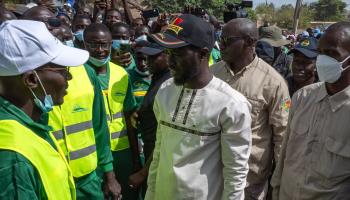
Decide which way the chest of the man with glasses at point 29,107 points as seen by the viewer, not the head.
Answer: to the viewer's right

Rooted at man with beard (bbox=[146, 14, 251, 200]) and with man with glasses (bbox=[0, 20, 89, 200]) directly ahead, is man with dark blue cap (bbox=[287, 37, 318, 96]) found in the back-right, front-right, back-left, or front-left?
back-right

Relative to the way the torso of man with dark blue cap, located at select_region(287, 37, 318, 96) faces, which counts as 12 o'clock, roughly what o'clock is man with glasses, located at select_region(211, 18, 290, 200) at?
The man with glasses is roughly at 1 o'clock from the man with dark blue cap.

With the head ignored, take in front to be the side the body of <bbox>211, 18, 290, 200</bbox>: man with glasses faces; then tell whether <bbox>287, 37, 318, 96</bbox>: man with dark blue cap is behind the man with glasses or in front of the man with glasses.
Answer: behind

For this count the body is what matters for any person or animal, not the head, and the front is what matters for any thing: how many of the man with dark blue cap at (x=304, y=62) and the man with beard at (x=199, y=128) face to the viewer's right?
0

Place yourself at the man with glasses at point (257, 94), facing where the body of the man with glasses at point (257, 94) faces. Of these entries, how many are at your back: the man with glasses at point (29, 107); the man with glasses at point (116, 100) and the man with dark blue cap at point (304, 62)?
1

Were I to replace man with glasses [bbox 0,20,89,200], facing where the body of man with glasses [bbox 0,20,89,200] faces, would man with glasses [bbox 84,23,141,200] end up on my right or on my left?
on my left

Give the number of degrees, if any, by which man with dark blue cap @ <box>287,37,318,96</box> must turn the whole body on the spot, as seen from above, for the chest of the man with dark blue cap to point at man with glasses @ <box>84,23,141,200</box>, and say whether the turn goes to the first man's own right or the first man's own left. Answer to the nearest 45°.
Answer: approximately 45° to the first man's own right

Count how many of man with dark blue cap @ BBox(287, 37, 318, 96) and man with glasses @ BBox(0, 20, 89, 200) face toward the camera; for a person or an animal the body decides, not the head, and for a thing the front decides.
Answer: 1

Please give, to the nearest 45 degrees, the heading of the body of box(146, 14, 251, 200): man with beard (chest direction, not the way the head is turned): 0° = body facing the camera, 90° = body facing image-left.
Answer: approximately 45°

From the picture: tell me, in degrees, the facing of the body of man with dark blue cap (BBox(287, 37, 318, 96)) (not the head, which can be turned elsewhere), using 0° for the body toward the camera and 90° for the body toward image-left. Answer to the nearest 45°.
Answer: approximately 0°
